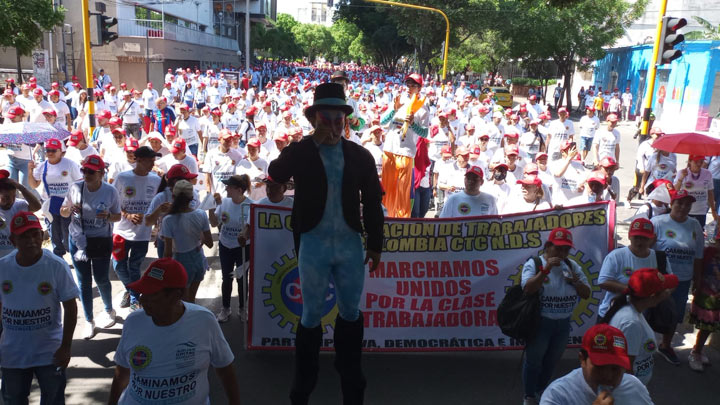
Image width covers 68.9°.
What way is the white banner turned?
toward the camera

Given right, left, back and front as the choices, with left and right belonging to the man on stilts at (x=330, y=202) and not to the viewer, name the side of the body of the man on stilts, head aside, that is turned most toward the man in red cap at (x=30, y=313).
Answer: right

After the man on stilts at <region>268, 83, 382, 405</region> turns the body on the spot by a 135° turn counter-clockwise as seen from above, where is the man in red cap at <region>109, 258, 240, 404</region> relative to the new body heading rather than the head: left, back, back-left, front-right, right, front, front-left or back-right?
back

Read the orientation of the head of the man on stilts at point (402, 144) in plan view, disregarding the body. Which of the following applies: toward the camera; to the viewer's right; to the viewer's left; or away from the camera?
toward the camera

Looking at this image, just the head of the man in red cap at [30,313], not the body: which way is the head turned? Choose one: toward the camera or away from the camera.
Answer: toward the camera

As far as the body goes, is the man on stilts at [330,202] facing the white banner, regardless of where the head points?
no

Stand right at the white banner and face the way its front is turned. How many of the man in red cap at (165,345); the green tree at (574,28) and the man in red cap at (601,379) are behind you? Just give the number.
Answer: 1

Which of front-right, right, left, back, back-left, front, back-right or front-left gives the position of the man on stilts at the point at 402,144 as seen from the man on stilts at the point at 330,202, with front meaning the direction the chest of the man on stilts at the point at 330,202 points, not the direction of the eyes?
back
